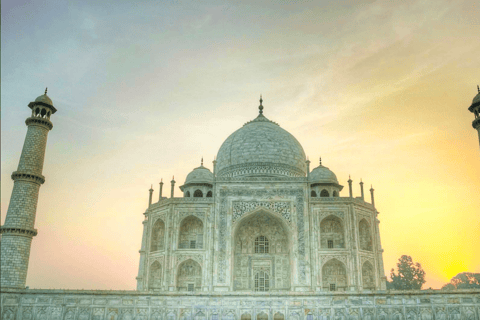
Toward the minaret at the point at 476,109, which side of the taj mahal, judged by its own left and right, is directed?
left

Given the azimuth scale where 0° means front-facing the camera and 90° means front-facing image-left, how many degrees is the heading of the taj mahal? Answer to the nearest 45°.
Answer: approximately 0°
